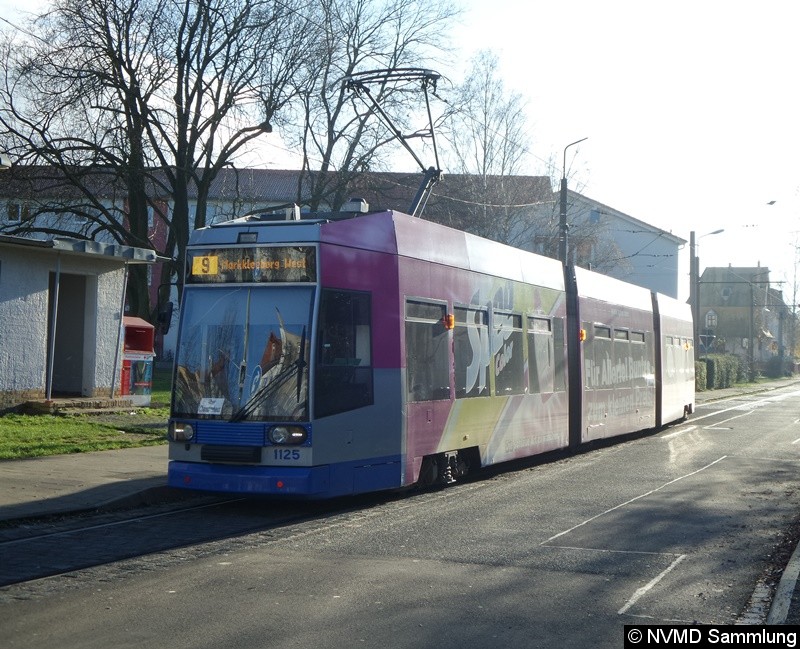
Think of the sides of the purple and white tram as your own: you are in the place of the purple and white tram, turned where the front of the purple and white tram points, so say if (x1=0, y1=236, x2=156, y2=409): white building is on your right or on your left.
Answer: on your right

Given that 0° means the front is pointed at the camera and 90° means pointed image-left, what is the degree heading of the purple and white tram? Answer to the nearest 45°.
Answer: approximately 45°
